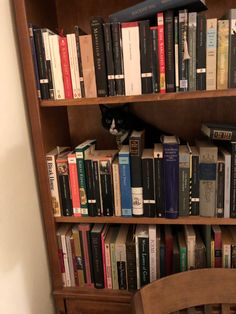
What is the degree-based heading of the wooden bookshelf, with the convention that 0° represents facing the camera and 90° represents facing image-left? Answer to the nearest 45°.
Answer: approximately 0°

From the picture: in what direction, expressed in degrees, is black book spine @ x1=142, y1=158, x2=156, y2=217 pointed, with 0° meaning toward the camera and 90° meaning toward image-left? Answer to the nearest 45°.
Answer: approximately 0°

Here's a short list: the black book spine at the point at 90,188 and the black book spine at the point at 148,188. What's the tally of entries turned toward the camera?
2
